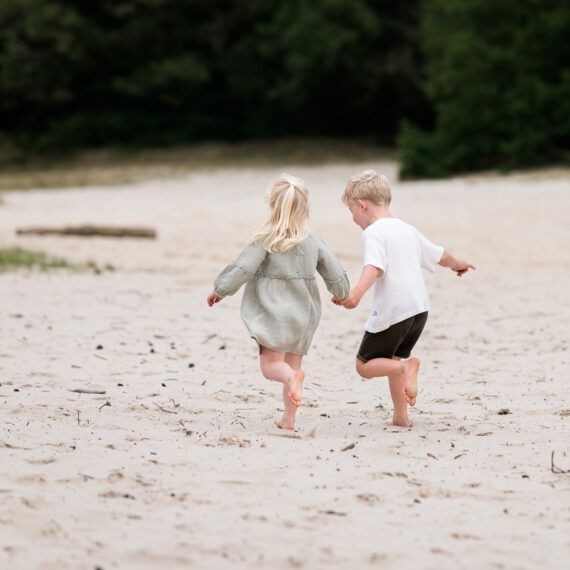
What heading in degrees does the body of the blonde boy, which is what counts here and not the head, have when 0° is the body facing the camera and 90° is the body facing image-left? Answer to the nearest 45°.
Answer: approximately 135°

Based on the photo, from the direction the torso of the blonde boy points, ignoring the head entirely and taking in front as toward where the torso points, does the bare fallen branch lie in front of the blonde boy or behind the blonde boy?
in front

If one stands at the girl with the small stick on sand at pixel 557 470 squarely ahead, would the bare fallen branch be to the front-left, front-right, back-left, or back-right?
back-left

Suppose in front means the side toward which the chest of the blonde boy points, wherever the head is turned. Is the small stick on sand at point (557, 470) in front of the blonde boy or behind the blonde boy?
behind

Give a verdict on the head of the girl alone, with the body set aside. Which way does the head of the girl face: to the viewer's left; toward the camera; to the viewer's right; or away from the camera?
away from the camera

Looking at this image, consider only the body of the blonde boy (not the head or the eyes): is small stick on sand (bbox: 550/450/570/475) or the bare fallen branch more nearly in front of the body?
the bare fallen branch
